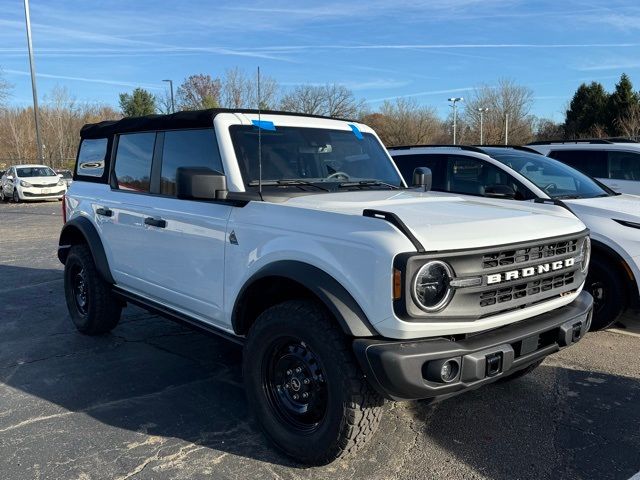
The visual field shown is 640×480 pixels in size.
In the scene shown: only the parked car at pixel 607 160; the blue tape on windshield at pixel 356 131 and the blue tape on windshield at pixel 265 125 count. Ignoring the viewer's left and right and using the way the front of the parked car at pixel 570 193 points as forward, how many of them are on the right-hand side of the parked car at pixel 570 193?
2

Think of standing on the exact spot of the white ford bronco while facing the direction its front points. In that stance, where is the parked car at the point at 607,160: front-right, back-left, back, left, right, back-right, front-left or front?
left

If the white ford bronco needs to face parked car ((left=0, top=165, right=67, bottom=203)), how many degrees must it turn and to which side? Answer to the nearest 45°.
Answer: approximately 180°

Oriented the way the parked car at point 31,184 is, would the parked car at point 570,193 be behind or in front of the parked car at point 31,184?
in front

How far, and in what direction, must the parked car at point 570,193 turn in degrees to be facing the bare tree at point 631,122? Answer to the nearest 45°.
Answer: approximately 135° to its left

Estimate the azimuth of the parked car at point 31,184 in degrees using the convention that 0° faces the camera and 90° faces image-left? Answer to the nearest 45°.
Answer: approximately 315°

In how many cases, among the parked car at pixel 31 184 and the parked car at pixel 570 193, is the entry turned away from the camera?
0

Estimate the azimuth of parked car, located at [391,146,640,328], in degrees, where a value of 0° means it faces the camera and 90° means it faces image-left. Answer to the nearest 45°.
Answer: approximately 315°

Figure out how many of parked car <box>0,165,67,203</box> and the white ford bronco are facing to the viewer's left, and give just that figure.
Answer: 0

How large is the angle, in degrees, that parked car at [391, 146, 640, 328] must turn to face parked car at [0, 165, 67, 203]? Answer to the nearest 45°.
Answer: approximately 180°

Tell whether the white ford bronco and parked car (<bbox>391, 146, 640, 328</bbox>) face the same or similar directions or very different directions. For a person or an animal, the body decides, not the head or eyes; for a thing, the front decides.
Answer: same or similar directions

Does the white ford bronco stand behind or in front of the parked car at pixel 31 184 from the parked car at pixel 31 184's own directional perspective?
in front
